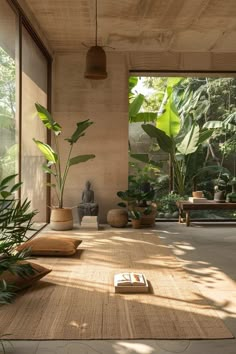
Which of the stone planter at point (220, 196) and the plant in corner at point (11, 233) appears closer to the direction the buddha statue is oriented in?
the plant in corner

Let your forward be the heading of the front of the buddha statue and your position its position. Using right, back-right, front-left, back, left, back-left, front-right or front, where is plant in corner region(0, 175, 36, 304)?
front

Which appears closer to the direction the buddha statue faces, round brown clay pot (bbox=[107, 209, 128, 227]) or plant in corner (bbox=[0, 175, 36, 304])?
the plant in corner

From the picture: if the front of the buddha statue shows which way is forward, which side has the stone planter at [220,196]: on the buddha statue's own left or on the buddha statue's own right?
on the buddha statue's own left

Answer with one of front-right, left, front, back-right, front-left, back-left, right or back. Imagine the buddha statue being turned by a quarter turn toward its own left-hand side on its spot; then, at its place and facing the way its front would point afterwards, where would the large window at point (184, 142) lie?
front-left

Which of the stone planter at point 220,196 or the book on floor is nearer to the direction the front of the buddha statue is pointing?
the book on floor

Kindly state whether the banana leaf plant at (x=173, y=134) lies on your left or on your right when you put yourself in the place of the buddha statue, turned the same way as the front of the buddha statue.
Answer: on your left

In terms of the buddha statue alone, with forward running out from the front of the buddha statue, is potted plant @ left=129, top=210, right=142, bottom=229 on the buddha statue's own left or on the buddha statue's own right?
on the buddha statue's own left

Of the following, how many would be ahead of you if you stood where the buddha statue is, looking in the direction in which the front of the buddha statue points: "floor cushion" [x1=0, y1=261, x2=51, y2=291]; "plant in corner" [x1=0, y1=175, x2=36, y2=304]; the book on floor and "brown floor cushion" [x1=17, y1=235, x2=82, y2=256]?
4

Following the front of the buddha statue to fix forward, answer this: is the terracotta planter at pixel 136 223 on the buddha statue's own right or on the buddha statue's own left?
on the buddha statue's own left

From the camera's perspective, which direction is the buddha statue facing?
toward the camera

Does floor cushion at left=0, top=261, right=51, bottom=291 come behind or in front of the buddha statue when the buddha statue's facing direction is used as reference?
in front

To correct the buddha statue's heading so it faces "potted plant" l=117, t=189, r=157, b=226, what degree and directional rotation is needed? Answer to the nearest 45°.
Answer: approximately 90° to its left

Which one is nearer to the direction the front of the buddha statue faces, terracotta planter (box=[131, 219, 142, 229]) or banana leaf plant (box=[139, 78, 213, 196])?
the terracotta planter

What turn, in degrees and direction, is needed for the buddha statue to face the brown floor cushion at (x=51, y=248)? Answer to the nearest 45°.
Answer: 0° — it already faces it
